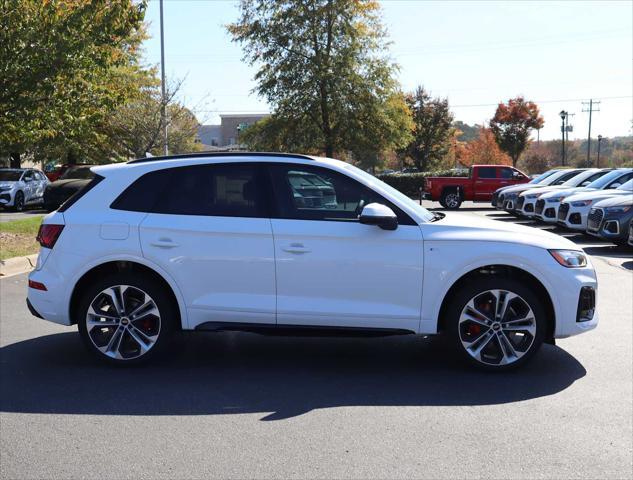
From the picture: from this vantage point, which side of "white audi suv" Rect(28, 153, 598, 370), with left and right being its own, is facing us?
right

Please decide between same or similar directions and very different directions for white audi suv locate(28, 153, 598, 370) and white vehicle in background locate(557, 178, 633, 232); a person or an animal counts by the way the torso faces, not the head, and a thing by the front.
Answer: very different directions

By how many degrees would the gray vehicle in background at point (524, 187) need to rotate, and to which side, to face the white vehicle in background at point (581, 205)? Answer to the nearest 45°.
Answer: approximately 45° to its left

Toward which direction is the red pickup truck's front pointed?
to the viewer's right

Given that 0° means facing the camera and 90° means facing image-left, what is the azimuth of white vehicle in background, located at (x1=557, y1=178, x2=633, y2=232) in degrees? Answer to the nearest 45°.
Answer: approximately 45°

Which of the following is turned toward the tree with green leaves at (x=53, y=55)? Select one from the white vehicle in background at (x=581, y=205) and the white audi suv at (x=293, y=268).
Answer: the white vehicle in background

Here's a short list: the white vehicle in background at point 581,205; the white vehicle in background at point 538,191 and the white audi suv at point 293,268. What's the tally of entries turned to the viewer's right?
1

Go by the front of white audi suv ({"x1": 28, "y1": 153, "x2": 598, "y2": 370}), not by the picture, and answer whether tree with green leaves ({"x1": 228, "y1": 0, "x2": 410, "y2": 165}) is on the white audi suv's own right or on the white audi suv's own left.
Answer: on the white audi suv's own left

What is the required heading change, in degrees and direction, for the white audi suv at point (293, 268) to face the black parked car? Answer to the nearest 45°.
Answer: approximately 135° to its left
